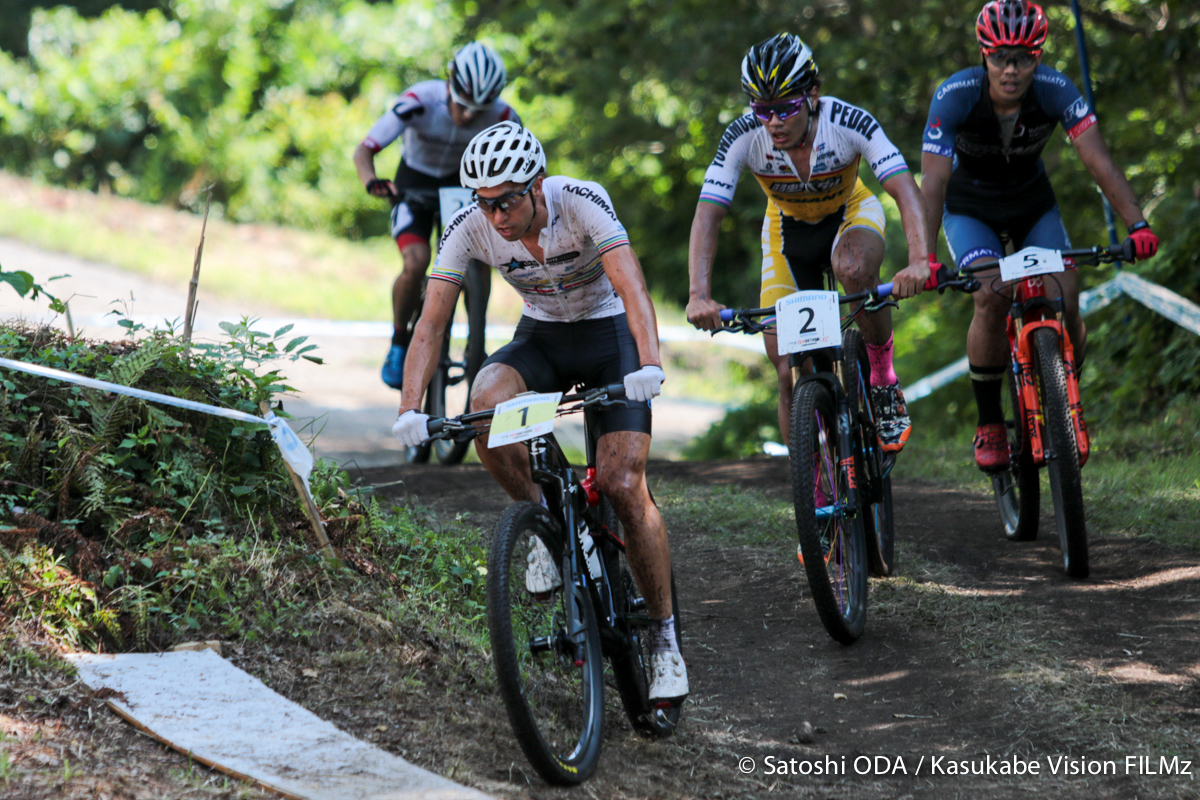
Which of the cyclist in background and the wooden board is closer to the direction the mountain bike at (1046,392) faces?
the wooden board

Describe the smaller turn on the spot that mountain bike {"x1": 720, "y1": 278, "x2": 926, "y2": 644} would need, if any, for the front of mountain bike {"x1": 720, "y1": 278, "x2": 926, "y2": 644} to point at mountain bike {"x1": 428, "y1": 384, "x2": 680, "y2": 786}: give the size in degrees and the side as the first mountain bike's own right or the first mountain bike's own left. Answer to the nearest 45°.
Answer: approximately 45° to the first mountain bike's own right

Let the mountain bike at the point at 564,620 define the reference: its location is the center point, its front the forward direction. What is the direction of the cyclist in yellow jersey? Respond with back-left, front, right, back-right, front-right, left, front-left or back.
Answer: back

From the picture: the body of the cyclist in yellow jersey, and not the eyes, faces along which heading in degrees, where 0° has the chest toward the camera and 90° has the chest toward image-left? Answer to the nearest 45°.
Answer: approximately 0°

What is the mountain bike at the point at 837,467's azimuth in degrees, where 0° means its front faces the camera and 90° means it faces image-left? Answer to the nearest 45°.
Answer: approximately 0°

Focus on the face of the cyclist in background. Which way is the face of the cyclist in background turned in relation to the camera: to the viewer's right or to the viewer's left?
to the viewer's left

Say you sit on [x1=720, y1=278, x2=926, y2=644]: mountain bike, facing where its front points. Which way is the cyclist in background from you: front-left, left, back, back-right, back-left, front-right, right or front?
back-right

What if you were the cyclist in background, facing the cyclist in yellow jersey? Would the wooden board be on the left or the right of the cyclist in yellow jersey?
right

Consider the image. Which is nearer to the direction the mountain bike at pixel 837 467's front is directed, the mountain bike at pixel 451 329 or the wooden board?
the wooden board

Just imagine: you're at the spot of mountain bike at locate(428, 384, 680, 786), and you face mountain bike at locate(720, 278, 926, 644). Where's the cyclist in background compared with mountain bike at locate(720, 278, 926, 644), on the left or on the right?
left
